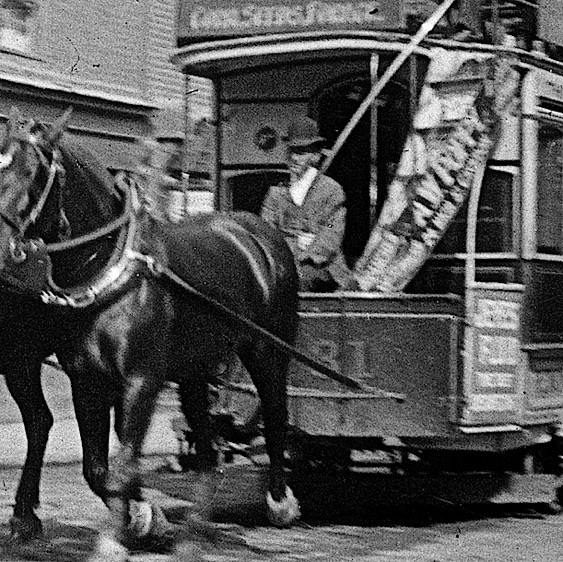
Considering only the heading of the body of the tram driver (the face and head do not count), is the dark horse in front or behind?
in front

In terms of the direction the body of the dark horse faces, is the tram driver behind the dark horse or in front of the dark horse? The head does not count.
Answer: behind

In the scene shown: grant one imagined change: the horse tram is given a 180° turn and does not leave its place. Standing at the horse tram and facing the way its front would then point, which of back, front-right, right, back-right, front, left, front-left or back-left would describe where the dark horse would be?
back

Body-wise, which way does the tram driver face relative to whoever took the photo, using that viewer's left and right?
facing the viewer and to the left of the viewer

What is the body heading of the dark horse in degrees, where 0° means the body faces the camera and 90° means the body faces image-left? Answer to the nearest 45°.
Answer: approximately 45°
